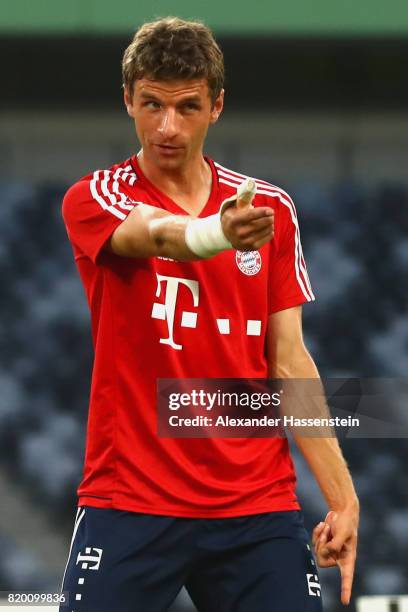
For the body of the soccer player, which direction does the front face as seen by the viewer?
toward the camera

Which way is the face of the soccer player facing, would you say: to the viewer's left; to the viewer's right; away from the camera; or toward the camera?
toward the camera
